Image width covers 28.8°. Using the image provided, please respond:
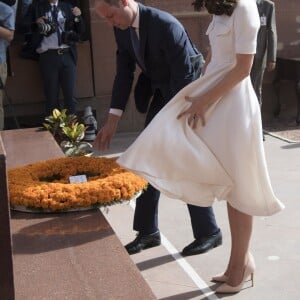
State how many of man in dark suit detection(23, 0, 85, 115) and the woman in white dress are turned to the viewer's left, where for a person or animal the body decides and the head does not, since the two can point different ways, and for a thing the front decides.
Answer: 1

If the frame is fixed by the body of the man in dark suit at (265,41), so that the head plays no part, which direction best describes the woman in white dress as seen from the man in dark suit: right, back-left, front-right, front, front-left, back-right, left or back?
front-left

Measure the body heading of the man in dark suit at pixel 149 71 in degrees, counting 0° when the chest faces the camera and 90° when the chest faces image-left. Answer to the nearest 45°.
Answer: approximately 45°

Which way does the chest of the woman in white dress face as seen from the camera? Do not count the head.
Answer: to the viewer's left

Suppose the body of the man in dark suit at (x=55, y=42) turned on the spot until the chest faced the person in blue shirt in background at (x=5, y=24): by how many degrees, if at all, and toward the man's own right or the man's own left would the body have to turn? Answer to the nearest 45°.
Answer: approximately 45° to the man's own right

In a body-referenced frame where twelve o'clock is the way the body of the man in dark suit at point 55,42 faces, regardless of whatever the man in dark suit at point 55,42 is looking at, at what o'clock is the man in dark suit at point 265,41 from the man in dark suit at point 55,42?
the man in dark suit at point 265,41 is roughly at 9 o'clock from the man in dark suit at point 55,42.

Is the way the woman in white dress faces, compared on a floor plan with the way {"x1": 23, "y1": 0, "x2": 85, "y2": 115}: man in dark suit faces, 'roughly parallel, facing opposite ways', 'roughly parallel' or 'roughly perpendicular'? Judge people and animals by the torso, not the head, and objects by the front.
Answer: roughly perpendicular

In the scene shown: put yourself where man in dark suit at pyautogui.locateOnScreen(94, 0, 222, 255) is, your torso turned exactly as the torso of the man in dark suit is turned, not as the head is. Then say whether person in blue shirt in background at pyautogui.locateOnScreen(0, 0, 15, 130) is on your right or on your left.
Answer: on your right

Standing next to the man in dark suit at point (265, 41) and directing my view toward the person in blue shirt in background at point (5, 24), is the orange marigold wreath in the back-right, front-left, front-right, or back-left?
front-left

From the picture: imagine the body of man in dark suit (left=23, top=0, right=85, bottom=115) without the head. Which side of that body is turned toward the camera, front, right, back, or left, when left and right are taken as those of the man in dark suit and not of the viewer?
front

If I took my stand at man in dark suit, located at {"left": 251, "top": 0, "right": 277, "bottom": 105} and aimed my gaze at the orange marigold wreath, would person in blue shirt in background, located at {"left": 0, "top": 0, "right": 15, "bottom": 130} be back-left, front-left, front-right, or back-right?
front-right
